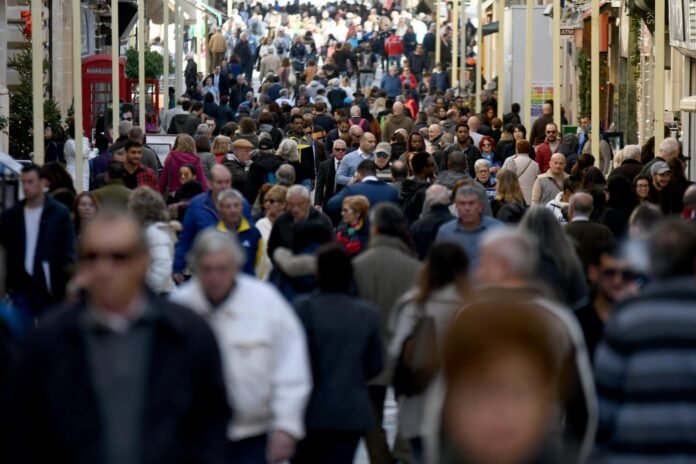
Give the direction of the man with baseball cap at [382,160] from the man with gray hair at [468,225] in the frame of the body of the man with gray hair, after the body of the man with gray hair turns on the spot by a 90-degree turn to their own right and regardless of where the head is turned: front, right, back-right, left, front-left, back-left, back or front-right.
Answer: right

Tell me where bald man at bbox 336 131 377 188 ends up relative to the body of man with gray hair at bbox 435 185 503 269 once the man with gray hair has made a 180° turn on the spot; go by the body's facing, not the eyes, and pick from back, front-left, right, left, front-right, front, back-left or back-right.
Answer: front

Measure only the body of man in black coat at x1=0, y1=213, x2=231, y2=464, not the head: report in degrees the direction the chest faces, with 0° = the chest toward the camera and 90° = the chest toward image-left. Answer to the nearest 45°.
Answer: approximately 0°
